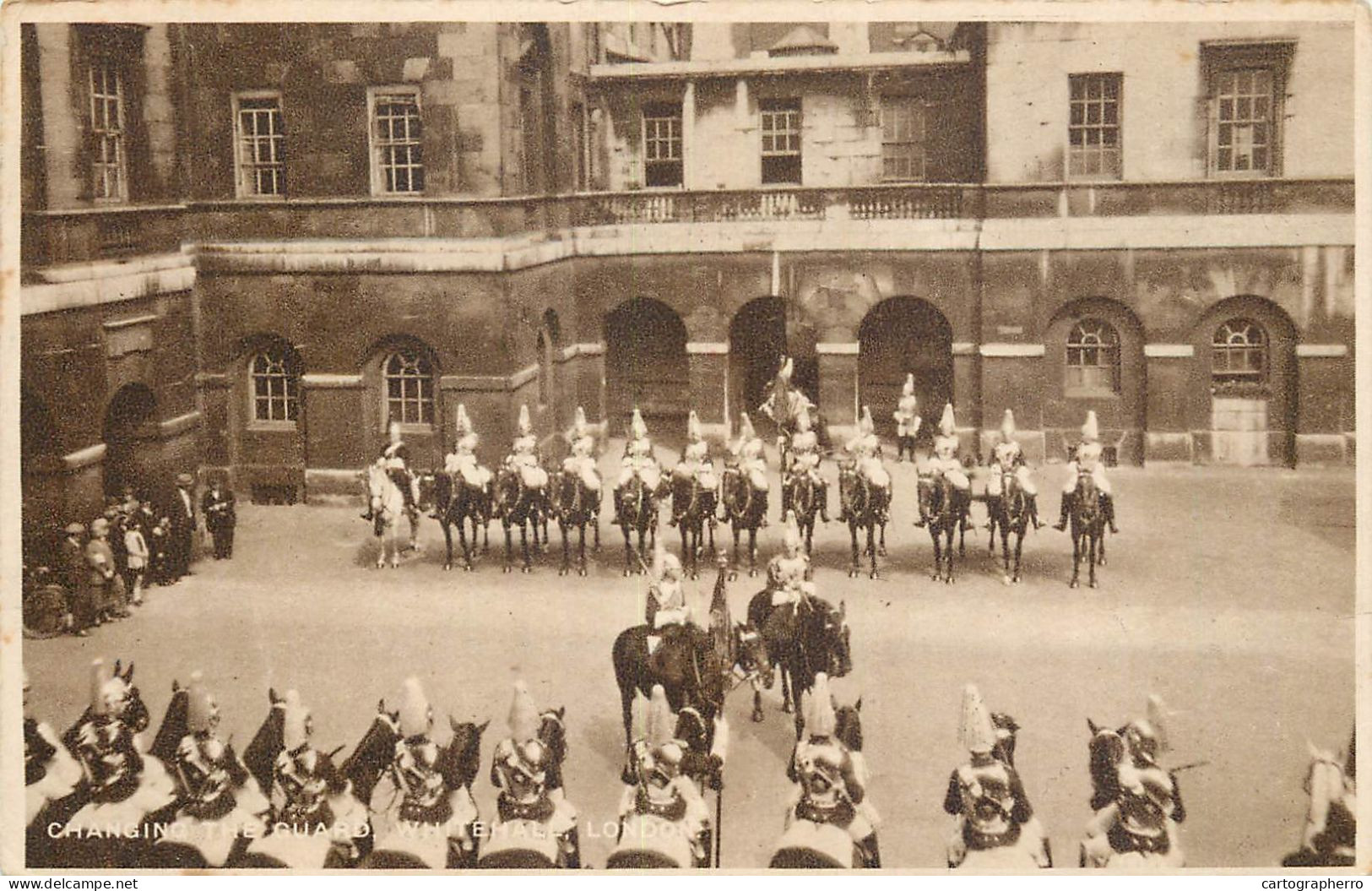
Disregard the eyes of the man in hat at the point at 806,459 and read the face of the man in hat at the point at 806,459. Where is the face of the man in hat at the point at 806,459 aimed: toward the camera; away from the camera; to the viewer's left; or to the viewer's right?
toward the camera

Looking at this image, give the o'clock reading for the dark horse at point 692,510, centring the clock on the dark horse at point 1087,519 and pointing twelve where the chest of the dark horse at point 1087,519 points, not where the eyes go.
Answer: the dark horse at point 692,510 is roughly at 3 o'clock from the dark horse at point 1087,519.

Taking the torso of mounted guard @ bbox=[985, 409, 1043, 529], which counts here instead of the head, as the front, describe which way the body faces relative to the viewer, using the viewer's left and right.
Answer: facing the viewer

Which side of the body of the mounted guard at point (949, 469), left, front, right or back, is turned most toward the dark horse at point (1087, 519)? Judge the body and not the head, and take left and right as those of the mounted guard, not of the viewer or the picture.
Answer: left

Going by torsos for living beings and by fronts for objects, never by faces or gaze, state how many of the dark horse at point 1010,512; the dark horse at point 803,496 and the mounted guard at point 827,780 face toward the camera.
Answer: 2

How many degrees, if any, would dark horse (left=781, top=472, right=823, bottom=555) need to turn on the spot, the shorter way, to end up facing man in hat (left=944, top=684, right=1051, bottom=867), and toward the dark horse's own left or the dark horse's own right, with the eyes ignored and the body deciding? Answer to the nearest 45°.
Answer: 0° — it already faces them

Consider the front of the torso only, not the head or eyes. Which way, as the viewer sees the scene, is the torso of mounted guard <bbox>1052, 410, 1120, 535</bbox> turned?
toward the camera

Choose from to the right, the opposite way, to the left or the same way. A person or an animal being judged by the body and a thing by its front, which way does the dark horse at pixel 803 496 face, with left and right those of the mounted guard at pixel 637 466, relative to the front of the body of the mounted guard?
the same way

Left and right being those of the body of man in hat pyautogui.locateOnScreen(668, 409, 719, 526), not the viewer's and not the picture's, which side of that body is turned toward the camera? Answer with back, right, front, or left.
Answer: front

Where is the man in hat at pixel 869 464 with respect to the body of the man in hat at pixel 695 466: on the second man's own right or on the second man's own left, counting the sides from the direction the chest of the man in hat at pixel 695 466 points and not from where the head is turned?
on the second man's own left

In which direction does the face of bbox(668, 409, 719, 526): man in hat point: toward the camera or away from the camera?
toward the camera

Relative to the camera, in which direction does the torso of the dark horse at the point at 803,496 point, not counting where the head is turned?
toward the camera

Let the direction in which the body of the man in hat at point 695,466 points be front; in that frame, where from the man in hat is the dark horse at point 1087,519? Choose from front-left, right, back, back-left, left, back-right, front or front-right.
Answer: left

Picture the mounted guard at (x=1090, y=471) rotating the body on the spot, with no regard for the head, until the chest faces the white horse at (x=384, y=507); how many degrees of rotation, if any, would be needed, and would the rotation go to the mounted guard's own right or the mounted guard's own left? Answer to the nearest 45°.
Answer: approximately 90° to the mounted guard's own right

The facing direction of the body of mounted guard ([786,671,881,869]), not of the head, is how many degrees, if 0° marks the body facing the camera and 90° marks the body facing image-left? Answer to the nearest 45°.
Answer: approximately 180°
